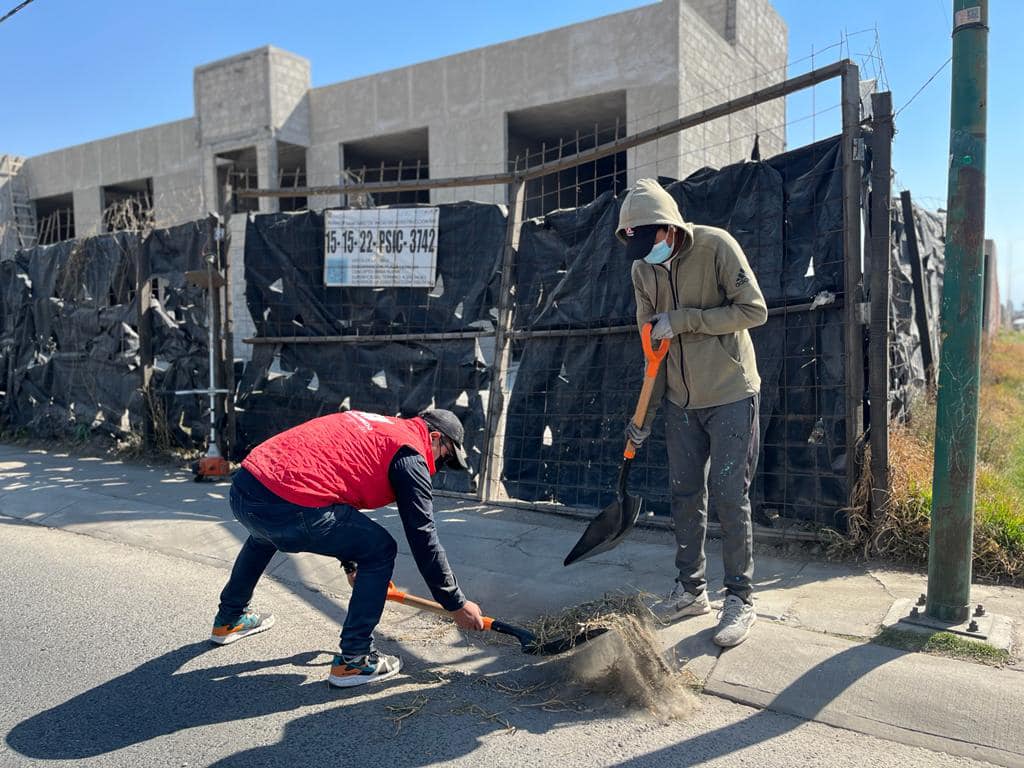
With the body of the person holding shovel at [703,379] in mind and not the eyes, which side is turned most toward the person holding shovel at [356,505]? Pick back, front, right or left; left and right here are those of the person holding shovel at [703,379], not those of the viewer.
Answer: front

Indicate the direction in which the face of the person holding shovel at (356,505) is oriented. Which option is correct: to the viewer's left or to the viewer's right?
to the viewer's right

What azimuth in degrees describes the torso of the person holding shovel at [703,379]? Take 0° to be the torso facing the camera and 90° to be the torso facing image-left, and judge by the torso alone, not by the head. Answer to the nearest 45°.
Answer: approximately 45°

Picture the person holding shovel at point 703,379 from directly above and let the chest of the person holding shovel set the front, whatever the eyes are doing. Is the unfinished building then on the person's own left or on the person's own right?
on the person's own right

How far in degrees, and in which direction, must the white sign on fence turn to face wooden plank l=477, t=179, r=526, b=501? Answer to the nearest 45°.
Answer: approximately 45° to its left

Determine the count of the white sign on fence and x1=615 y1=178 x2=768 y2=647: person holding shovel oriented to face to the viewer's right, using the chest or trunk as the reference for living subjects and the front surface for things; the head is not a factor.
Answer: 0

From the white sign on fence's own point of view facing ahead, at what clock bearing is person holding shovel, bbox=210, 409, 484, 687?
The person holding shovel is roughly at 12 o'clock from the white sign on fence.

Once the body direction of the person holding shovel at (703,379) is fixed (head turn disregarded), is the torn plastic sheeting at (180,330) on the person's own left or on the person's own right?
on the person's own right

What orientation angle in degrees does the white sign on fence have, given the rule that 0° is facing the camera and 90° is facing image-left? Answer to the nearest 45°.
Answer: approximately 0°

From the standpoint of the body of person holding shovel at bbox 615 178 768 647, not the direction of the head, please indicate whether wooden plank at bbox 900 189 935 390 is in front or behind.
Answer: behind

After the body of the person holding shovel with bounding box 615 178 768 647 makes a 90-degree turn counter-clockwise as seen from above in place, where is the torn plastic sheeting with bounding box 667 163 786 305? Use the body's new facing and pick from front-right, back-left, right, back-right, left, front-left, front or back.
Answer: back-left

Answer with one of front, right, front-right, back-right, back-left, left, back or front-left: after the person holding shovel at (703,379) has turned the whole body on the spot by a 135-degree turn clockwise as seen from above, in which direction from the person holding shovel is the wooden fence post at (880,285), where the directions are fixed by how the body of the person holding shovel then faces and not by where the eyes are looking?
front-right

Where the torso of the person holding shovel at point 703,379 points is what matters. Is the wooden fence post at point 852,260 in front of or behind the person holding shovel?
behind
